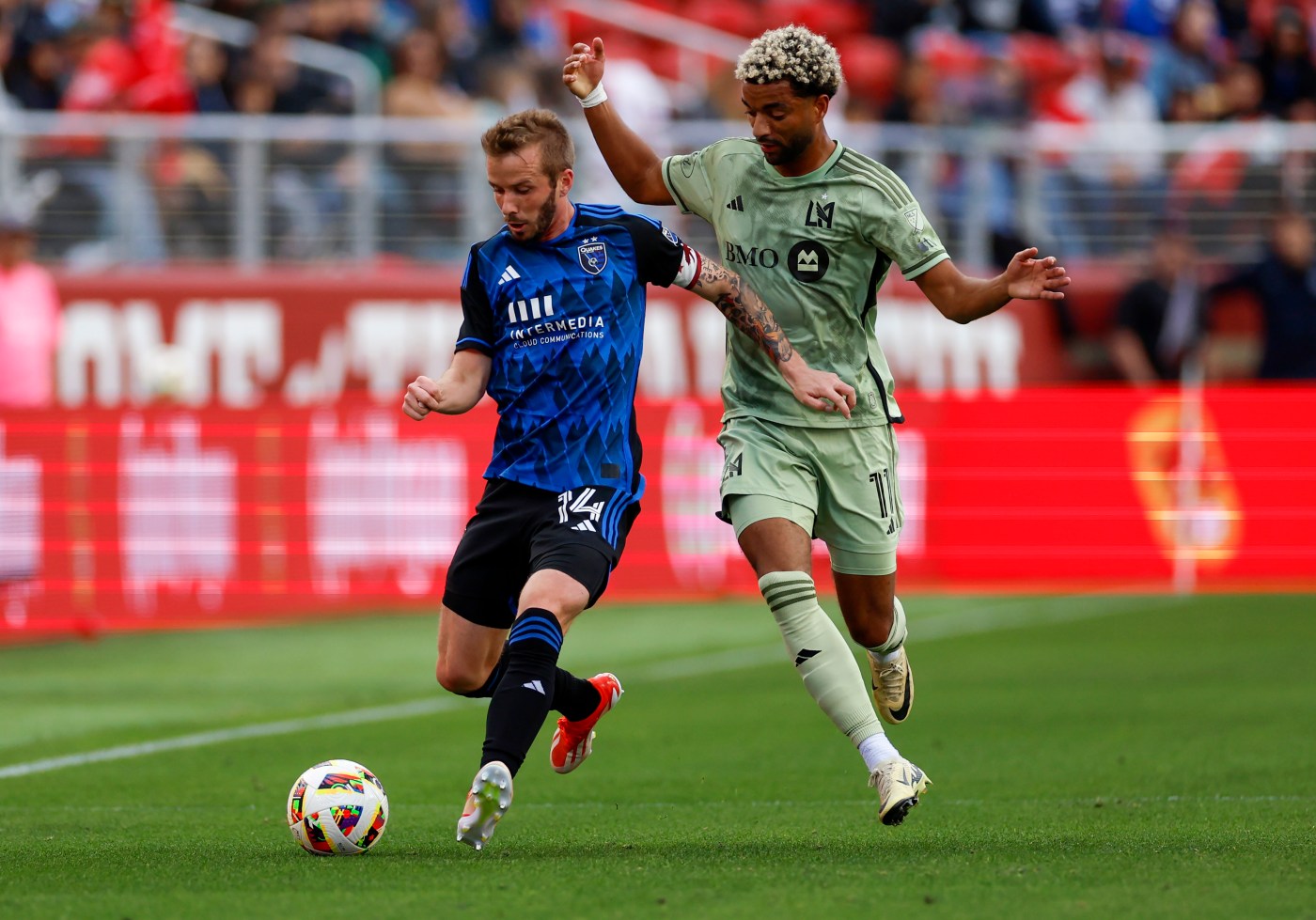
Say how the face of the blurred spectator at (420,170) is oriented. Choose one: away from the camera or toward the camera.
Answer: toward the camera

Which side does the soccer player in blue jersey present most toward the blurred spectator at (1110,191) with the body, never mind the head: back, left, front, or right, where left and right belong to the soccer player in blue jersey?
back

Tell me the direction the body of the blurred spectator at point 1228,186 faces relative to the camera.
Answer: toward the camera

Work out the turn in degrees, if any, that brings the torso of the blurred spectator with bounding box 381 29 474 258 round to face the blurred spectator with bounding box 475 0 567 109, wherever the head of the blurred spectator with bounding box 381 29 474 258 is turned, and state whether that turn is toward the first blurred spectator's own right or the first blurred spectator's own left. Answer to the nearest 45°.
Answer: approximately 135° to the first blurred spectator's own left

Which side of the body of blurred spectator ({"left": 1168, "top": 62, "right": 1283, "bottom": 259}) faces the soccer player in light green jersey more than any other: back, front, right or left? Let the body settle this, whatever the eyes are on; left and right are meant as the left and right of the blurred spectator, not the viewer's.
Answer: front

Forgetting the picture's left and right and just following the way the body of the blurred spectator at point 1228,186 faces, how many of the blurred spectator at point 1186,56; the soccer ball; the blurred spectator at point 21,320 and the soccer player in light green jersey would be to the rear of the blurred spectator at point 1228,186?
1

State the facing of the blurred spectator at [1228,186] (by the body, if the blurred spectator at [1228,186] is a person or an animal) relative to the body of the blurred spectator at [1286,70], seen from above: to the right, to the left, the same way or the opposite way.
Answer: the same way

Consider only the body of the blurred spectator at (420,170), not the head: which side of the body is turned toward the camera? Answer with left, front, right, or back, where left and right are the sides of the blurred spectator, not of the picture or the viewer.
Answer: front

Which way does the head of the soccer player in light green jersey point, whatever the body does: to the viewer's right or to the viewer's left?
to the viewer's left
